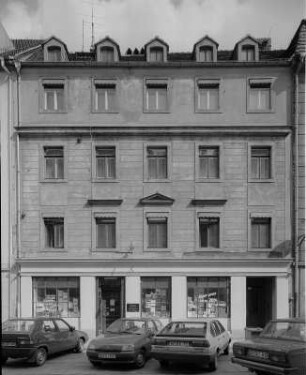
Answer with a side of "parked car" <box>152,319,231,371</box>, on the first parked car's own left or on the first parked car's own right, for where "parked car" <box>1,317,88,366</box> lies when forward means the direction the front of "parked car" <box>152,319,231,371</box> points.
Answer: on the first parked car's own left

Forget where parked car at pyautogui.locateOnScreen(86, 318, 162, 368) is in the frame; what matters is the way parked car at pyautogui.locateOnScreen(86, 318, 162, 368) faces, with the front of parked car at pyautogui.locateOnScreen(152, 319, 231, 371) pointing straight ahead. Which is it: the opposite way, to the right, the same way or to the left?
the opposite way

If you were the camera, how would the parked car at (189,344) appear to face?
facing away from the viewer and to the right of the viewer

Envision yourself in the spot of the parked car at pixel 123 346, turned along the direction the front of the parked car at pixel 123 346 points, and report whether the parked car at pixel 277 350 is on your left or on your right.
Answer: on your left

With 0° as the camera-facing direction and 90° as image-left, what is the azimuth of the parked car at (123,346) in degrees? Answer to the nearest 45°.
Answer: approximately 45°

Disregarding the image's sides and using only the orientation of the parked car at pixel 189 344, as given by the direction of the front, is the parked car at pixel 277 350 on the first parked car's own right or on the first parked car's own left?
on the first parked car's own right
